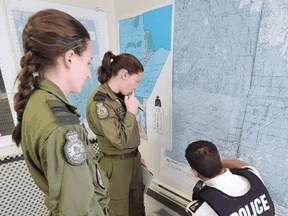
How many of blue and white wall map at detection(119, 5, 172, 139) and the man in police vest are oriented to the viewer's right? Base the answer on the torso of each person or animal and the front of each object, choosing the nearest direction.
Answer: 0

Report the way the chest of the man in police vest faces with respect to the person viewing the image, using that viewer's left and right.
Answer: facing away from the viewer and to the left of the viewer

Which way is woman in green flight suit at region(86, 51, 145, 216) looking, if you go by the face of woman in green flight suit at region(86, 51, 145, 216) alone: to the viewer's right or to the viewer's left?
to the viewer's right

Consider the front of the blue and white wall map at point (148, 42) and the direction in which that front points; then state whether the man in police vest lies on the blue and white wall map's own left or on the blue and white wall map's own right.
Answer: on the blue and white wall map's own left

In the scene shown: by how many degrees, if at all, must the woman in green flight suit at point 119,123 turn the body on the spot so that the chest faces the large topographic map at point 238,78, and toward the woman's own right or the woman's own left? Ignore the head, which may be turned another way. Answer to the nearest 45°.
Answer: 0° — they already face it

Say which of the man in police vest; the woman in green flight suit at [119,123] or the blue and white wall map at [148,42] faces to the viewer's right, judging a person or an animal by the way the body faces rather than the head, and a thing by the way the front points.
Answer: the woman in green flight suit

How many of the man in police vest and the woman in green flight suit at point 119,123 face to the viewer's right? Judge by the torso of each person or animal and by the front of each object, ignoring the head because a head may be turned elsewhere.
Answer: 1

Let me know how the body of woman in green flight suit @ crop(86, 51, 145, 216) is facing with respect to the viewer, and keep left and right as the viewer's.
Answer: facing to the right of the viewer

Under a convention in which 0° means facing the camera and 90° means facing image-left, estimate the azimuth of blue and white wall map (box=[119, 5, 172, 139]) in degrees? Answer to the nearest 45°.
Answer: approximately 45°
